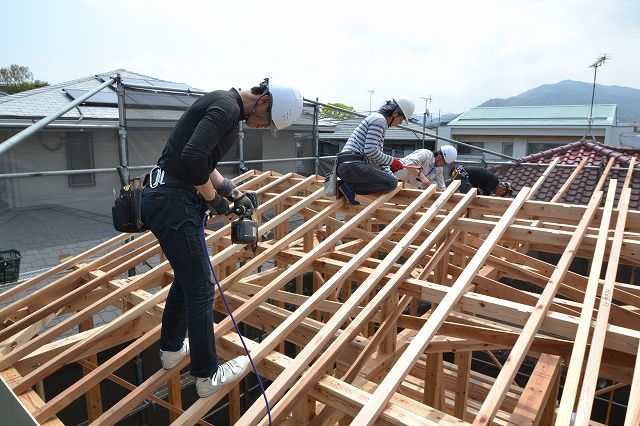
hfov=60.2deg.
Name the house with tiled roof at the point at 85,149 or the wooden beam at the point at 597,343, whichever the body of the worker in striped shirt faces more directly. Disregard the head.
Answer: the wooden beam

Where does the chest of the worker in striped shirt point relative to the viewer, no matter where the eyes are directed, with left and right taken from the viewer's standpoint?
facing to the right of the viewer

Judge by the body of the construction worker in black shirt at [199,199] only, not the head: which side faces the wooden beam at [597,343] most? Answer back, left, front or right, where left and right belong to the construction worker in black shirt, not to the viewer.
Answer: front

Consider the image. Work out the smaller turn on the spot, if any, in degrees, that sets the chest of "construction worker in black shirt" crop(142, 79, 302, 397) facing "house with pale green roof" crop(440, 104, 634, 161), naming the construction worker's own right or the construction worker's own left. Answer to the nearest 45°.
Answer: approximately 45° to the construction worker's own left

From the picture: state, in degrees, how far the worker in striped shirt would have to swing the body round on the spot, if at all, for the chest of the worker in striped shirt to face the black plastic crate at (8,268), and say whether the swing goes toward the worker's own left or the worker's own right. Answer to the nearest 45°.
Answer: approximately 180°

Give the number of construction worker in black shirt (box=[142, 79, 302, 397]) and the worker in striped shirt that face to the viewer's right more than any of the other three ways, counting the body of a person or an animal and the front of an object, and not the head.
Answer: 2

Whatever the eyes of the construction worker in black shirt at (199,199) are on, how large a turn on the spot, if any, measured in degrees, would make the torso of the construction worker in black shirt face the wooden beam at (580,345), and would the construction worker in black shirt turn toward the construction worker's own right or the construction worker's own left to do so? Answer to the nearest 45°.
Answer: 0° — they already face it

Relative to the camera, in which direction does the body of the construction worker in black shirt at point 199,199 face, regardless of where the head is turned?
to the viewer's right

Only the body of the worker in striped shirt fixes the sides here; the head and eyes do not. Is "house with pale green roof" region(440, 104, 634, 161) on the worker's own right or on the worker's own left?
on the worker's own left

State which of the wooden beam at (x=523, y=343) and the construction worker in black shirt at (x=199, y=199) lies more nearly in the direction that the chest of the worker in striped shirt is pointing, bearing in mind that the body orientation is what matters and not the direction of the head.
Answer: the wooden beam

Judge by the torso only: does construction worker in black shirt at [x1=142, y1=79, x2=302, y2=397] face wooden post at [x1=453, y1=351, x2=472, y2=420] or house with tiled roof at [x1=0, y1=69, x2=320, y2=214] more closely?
the wooden post

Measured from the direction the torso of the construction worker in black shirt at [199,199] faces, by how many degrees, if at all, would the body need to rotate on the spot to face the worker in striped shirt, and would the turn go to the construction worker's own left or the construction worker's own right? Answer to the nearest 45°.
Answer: approximately 45° to the construction worker's own left

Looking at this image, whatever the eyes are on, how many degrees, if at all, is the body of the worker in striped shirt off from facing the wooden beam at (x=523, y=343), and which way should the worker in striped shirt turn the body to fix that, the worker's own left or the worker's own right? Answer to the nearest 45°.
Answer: approximately 90° to the worker's own right
